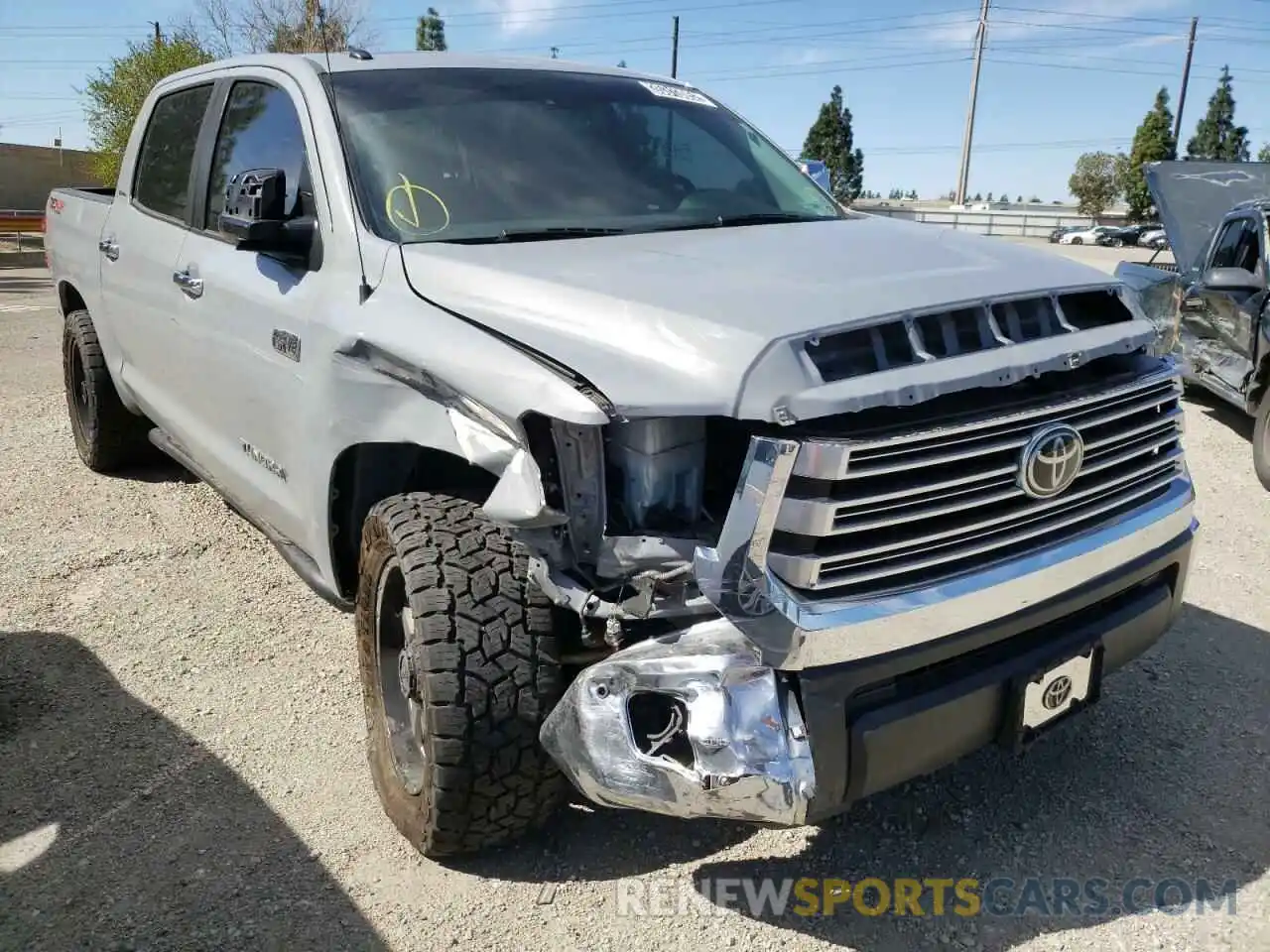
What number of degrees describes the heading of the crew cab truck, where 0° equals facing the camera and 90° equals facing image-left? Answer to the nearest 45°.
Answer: approximately 315°

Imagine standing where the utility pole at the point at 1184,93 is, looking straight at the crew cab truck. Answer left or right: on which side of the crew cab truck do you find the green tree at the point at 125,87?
right

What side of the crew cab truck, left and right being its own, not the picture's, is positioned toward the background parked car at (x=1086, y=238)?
left

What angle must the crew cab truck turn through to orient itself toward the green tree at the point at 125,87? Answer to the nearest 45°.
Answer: approximately 180°

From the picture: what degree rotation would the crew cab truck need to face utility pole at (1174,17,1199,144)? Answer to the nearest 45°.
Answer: approximately 90° to its left
